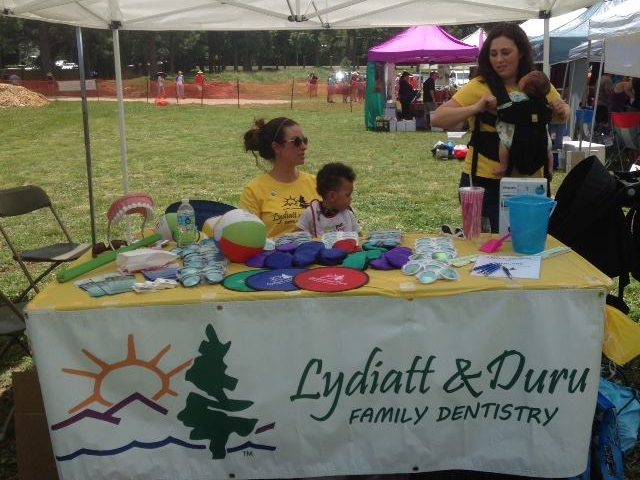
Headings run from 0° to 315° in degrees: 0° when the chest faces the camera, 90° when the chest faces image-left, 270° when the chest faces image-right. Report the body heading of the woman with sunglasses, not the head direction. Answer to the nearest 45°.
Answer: approximately 315°

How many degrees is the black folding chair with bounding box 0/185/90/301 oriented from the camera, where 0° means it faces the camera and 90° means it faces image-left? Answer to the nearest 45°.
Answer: approximately 315°

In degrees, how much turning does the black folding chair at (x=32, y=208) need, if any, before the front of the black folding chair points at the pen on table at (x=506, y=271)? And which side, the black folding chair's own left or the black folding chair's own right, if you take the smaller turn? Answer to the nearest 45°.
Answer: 0° — it already faces it

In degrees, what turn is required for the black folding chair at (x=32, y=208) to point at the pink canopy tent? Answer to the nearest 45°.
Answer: approximately 90° to its left

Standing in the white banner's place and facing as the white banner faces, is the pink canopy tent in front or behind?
behind

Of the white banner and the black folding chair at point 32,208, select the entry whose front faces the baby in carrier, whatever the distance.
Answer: the black folding chair

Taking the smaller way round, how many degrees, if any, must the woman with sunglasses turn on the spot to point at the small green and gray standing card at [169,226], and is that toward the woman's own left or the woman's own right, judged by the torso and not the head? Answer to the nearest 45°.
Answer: approximately 90° to the woman's own right

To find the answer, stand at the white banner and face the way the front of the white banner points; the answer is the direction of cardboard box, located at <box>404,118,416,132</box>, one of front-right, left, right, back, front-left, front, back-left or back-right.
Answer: back

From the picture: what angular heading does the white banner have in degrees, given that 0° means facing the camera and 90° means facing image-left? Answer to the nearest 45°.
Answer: approximately 0°
